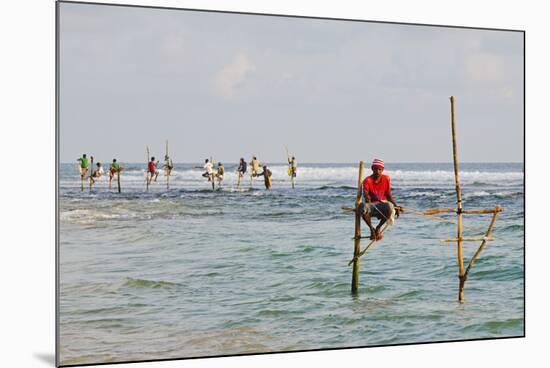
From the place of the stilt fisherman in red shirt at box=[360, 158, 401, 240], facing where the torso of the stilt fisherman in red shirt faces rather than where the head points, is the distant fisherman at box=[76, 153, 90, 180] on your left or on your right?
on your right

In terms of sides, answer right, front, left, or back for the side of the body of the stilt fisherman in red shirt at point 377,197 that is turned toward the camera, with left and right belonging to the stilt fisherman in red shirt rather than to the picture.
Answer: front

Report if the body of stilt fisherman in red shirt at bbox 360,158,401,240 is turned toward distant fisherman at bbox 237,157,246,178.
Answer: no

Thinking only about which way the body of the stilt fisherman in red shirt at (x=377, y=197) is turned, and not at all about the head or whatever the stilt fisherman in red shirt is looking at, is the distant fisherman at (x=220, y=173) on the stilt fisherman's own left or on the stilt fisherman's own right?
on the stilt fisherman's own right

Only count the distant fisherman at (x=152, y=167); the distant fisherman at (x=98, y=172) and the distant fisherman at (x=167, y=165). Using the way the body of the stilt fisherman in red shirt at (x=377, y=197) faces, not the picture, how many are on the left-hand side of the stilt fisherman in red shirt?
0

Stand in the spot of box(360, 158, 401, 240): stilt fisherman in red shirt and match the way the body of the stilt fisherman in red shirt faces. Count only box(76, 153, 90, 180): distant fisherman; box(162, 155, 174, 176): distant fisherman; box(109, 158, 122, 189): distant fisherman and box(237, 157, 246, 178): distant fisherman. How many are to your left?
0

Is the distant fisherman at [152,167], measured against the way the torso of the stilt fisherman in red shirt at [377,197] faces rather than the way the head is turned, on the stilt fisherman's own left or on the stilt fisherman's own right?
on the stilt fisherman's own right

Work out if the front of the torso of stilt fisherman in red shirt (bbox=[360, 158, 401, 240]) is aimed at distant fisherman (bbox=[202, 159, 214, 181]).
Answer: no
